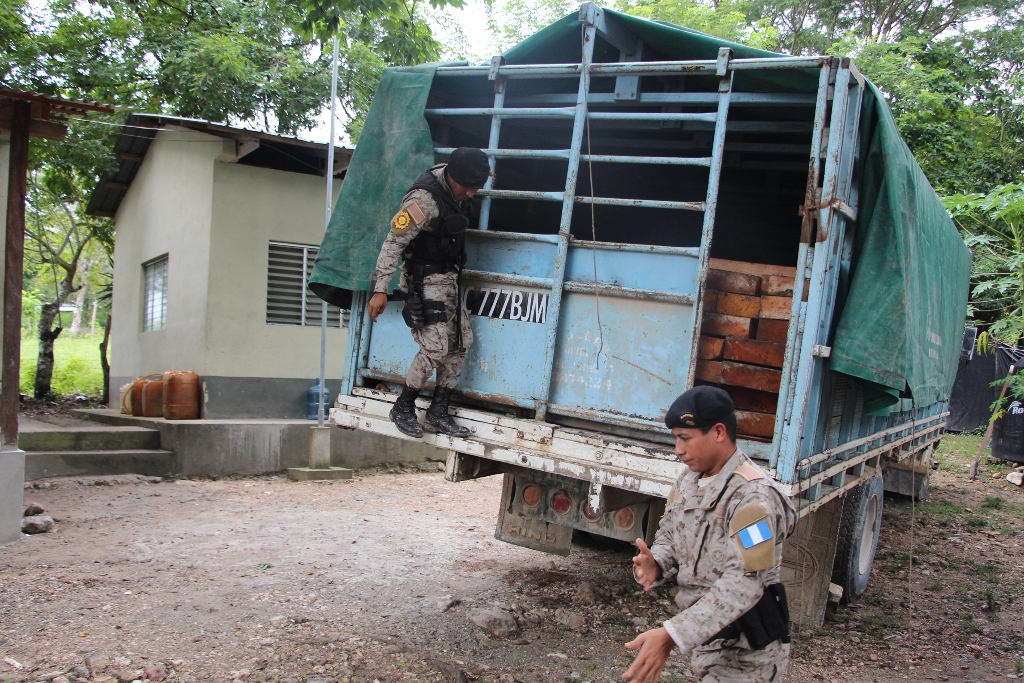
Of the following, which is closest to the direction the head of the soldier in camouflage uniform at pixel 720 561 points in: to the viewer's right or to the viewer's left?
to the viewer's left

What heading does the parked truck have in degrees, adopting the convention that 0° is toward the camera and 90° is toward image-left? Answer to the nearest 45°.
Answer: approximately 225°

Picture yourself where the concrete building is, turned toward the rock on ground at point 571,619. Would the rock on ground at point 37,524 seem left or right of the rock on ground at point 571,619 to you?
right

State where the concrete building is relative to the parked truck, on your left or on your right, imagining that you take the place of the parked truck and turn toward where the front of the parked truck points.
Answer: on your left
